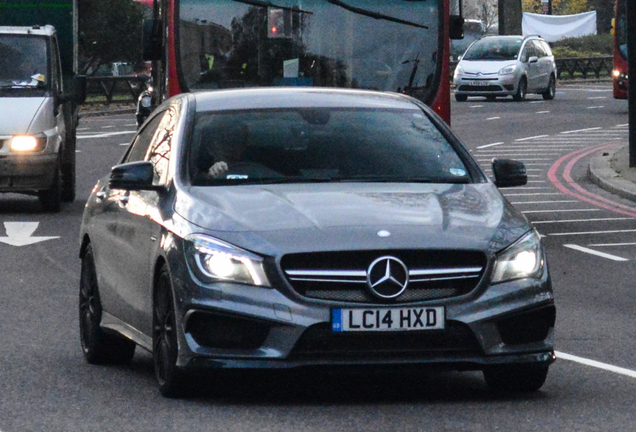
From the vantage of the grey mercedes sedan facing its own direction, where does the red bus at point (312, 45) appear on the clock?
The red bus is roughly at 6 o'clock from the grey mercedes sedan.

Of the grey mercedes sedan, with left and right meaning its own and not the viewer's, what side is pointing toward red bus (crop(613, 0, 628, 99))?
back

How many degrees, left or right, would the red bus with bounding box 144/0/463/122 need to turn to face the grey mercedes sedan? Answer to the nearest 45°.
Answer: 0° — it already faces it

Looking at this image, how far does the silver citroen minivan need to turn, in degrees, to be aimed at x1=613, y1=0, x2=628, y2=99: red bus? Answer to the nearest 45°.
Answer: approximately 90° to its left

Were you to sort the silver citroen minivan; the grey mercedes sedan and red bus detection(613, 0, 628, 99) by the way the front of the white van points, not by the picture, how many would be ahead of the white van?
1

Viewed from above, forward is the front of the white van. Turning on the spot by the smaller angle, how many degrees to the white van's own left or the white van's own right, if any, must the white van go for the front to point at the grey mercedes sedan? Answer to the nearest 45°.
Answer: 0° — it already faces it

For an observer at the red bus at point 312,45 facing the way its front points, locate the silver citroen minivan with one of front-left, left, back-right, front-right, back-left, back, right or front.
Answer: back

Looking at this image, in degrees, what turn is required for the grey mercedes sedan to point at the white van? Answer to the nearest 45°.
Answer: approximately 180°

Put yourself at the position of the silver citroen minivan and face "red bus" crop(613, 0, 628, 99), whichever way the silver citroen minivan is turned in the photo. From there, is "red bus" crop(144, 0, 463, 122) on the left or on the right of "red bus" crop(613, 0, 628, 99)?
right

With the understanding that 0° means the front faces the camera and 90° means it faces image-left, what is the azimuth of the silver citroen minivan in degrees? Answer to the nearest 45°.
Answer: approximately 45°
